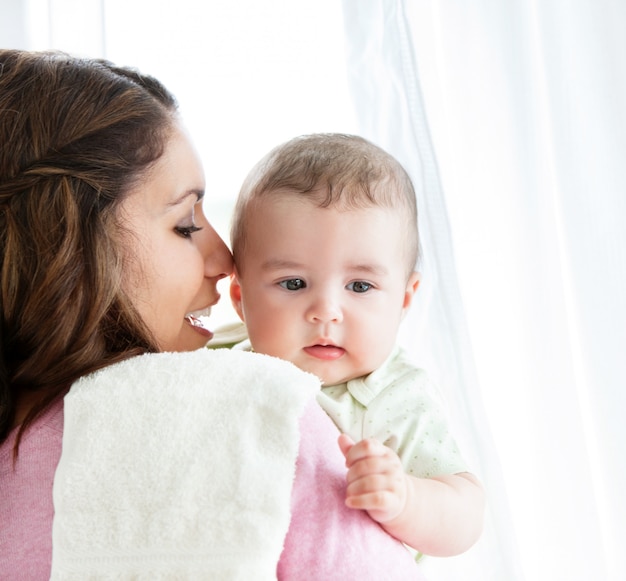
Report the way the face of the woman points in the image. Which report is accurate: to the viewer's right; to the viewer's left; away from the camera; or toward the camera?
to the viewer's right

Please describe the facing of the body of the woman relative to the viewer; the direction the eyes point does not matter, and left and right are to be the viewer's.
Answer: facing away from the viewer and to the right of the viewer
